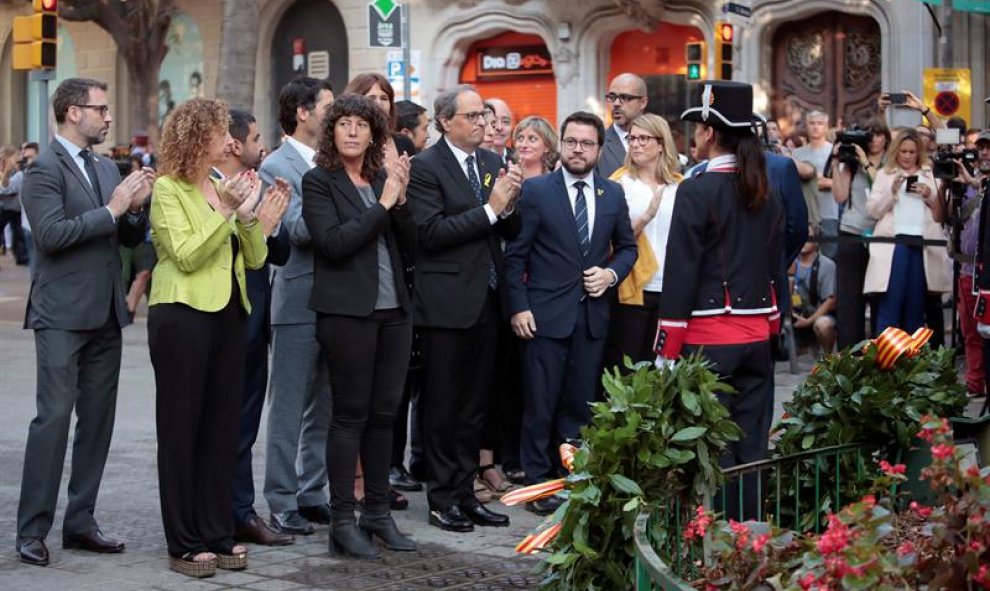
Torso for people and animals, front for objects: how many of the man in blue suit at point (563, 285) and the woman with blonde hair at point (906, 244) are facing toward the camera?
2

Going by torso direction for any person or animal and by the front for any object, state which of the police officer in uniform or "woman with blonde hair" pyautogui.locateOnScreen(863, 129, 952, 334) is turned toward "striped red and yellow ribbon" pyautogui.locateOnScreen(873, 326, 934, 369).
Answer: the woman with blonde hair

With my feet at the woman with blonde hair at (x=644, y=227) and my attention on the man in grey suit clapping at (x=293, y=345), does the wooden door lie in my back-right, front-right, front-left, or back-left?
back-right

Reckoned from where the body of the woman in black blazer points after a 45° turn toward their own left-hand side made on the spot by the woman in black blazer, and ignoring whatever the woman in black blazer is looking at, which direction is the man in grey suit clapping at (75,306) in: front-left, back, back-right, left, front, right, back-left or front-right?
back

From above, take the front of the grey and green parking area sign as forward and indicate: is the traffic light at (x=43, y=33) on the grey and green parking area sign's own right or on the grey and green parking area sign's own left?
on the grey and green parking area sign's own right

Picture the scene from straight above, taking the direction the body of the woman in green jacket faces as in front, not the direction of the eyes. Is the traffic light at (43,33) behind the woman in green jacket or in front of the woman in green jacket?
behind

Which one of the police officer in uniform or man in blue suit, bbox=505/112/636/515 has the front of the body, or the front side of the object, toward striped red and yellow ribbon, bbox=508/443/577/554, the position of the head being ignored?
the man in blue suit

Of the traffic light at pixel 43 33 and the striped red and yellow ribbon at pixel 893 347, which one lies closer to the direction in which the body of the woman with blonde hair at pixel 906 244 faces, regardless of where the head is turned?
the striped red and yellow ribbon

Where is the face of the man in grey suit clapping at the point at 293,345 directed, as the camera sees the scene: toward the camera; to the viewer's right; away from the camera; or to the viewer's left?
to the viewer's right
